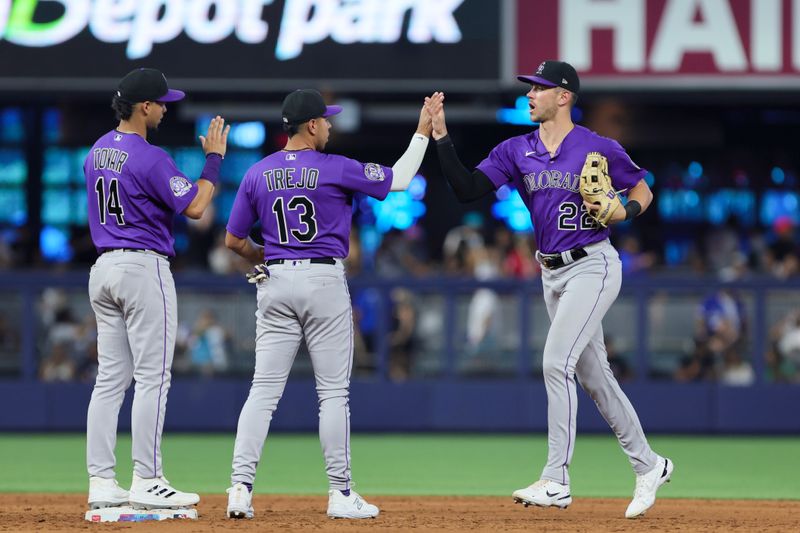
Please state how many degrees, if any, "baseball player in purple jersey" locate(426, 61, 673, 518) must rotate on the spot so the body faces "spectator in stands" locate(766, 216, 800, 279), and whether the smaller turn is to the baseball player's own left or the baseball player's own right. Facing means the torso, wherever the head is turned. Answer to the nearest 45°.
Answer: approximately 135° to the baseball player's own right

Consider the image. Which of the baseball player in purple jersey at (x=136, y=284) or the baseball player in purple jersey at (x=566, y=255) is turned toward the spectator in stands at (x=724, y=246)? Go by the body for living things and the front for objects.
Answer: the baseball player in purple jersey at (x=136, y=284)

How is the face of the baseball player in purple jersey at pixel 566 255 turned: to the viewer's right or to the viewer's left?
to the viewer's left

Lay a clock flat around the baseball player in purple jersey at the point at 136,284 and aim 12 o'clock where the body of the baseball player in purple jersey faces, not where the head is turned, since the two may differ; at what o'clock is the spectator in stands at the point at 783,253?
The spectator in stands is roughly at 12 o'clock from the baseball player in purple jersey.

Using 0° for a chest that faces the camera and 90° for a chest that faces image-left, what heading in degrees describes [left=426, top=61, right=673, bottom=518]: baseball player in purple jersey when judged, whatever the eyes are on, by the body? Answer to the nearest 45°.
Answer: approximately 45°

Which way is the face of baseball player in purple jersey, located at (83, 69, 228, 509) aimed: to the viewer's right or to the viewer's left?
to the viewer's right

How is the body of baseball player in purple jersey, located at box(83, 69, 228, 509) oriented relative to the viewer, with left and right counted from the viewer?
facing away from the viewer and to the right of the viewer

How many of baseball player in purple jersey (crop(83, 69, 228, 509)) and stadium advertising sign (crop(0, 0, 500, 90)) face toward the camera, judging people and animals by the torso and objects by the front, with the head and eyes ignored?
1

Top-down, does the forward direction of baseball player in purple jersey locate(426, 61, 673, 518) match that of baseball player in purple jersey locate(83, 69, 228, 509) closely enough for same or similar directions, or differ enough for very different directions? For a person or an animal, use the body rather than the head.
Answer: very different directions

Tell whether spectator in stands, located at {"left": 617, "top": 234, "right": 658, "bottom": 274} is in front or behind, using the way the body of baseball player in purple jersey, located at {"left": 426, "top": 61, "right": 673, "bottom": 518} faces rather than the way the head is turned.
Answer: behind

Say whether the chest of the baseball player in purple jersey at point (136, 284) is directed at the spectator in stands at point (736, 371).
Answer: yes

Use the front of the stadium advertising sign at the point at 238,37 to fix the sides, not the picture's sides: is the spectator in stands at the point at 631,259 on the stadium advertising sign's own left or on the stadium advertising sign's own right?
on the stadium advertising sign's own left

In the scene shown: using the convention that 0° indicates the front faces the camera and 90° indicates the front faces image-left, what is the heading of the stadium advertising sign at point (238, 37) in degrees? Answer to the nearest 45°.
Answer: approximately 0°

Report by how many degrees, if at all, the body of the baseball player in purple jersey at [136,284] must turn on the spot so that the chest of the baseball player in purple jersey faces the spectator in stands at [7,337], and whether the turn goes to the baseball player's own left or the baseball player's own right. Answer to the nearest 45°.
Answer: approximately 45° to the baseball player's own left
